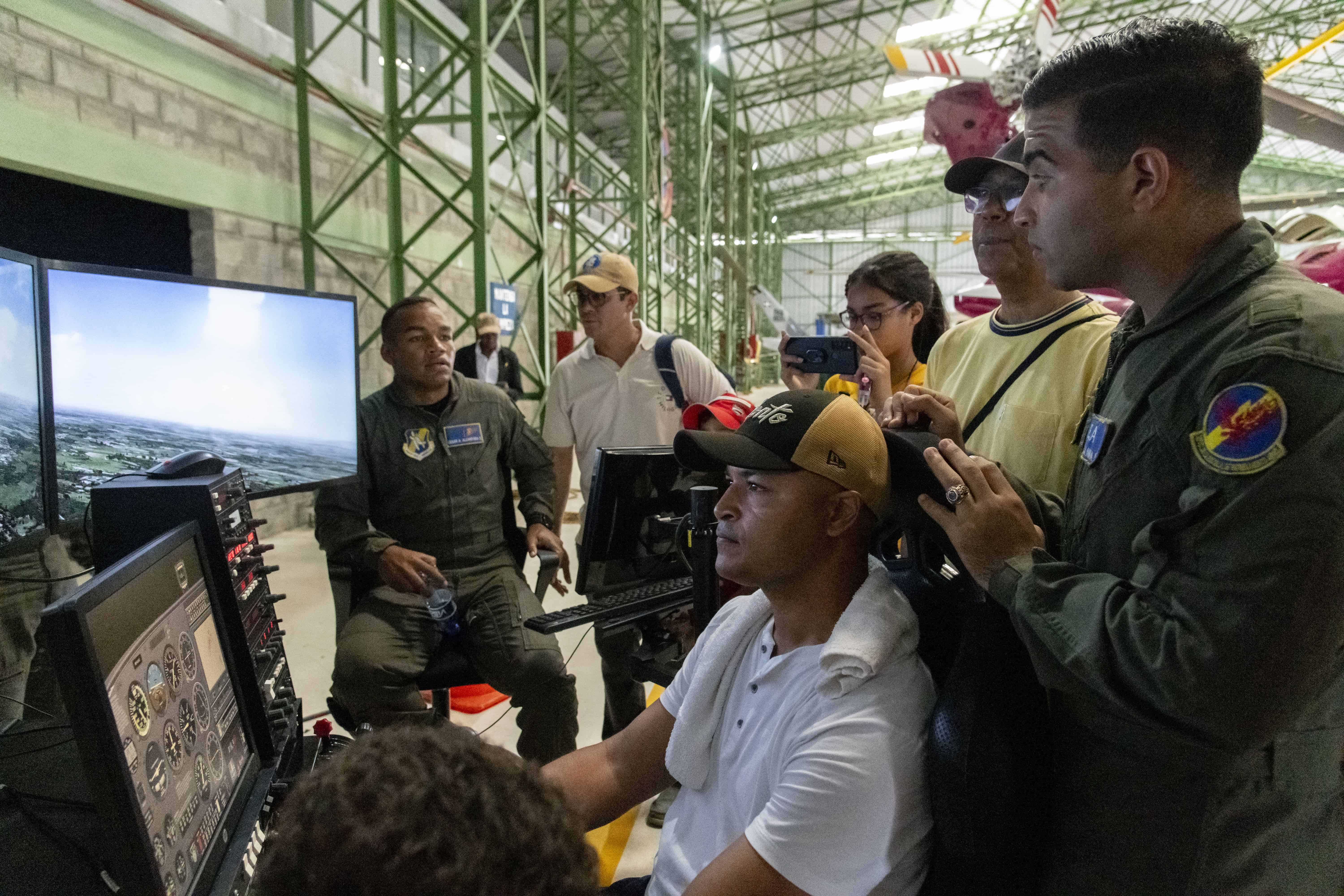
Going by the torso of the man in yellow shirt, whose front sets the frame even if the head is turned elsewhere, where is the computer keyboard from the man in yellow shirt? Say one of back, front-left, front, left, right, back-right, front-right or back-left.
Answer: front-right

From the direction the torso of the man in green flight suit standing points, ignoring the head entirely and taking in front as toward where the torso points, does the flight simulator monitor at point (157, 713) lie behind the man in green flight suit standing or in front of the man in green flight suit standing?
in front

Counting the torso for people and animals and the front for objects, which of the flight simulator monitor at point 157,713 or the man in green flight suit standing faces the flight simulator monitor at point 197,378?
the man in green flight suit standing

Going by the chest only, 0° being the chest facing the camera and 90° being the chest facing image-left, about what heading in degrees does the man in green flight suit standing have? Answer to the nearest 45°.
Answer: approximately 90°

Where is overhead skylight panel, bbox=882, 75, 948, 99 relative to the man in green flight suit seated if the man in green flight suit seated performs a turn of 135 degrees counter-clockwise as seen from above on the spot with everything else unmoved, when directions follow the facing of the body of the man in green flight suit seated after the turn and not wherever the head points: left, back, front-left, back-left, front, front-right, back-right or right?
front

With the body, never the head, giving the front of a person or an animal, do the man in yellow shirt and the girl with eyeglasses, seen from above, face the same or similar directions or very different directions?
same or similar directions

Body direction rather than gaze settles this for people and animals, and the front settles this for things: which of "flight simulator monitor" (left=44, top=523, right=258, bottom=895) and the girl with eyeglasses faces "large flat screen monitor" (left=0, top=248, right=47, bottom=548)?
the girl with eyeglasses

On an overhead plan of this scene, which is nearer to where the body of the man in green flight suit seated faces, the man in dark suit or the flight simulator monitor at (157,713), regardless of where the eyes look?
the flight simulator monitor

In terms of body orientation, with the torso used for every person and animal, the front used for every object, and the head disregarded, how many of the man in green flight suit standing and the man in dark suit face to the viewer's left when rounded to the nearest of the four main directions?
1

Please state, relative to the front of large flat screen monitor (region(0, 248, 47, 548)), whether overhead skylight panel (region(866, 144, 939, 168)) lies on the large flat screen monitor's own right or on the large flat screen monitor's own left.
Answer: on the large flat screen monitor's own left

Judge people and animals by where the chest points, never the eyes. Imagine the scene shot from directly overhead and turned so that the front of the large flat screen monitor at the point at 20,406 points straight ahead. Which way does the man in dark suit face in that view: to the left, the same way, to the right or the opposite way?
to the right

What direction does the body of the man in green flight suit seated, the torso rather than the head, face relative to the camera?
toward the camera

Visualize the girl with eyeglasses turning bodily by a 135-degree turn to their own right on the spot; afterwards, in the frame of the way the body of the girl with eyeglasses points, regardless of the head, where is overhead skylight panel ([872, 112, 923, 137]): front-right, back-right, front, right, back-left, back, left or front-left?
front

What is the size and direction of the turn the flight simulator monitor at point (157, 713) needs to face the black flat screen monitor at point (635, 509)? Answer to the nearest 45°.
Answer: approximately 90° to its left

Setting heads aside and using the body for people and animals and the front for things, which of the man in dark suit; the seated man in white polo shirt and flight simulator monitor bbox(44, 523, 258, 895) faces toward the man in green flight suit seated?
the man in dark suit

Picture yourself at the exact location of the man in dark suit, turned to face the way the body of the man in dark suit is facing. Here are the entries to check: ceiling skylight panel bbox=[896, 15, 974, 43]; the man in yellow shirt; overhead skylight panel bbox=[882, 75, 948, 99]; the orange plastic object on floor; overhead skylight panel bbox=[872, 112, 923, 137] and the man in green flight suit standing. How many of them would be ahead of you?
3

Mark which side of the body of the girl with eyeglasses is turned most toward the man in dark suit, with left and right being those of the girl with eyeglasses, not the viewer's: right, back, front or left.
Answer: right

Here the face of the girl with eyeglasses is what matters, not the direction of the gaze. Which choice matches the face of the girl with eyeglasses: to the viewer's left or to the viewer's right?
to the viewer's left

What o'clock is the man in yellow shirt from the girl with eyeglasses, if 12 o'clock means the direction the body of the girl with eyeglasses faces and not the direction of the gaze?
The man in yellow shirt is roughly at 10 o'clock from the girl with eyeglasses.

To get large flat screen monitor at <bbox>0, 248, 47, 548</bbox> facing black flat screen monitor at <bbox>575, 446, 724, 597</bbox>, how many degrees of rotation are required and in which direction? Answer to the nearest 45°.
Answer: approximately 45° to its left

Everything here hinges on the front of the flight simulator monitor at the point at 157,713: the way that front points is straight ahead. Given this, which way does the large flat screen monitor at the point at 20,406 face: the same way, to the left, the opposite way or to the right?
the same way

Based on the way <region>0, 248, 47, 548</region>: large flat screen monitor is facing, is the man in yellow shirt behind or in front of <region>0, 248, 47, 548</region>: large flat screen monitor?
in front
